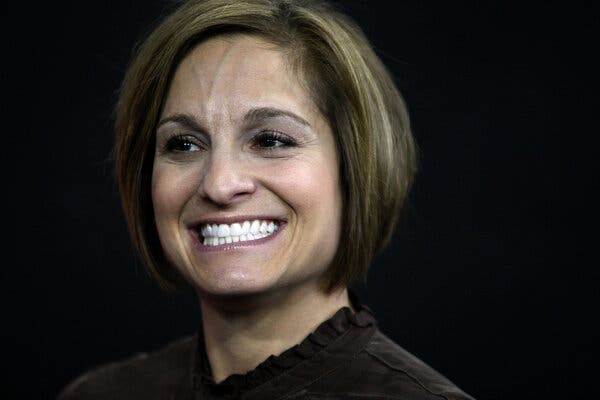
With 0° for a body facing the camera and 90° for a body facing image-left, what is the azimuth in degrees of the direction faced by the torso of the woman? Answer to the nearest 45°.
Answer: approximately 45°
